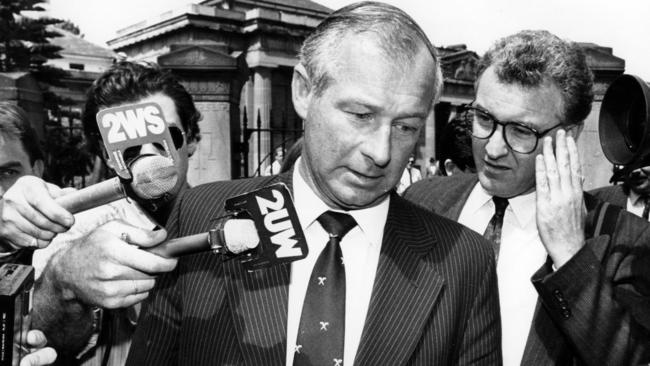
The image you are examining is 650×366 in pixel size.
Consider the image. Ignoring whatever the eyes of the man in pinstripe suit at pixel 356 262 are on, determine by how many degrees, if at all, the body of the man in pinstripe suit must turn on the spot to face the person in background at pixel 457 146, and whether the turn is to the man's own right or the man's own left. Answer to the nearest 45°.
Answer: approximately 180°

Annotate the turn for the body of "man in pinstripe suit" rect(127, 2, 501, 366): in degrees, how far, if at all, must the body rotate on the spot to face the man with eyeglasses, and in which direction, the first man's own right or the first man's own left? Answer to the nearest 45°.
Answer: approximately 135° to the first man's own left

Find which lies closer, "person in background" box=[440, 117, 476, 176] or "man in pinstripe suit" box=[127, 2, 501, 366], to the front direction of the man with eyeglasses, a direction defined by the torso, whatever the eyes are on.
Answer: the man in pinstripe suit

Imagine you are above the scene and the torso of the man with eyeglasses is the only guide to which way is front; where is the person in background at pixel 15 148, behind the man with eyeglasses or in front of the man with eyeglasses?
in front

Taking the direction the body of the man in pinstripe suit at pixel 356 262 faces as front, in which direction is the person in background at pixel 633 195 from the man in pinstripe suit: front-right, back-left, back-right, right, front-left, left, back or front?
back-left

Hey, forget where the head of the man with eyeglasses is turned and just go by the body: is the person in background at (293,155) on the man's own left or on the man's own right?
on the man's own right

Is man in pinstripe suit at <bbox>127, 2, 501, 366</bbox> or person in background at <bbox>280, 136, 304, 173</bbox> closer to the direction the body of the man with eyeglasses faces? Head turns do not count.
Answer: the man in pinstripe suit

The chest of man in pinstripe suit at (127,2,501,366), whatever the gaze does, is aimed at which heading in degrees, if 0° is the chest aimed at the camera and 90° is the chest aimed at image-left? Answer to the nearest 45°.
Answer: approximately 0°

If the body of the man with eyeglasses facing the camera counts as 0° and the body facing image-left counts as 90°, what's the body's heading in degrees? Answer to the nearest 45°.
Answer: approximately 45°

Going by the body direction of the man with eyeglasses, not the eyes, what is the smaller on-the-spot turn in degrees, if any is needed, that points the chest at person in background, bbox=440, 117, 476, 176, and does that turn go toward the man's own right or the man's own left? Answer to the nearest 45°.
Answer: approximately 135° to the man's own right

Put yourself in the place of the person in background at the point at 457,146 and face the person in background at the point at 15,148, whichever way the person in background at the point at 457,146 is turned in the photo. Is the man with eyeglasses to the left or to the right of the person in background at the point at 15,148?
left

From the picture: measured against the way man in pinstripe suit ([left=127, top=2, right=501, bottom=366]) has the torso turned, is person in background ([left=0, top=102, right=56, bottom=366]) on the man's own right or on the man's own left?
on the man's own right
